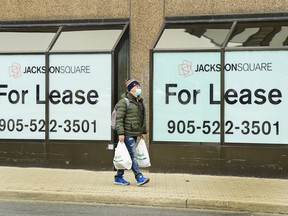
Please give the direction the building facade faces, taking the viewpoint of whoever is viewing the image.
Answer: facing the viewer

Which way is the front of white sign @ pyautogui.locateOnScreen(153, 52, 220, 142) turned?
toward the camera

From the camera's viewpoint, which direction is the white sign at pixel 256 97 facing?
toward the camera

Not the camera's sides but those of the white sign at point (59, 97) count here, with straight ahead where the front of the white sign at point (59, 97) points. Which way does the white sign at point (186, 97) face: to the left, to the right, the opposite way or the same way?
the same way

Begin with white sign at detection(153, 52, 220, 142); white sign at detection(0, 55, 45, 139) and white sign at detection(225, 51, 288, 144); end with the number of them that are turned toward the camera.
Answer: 3

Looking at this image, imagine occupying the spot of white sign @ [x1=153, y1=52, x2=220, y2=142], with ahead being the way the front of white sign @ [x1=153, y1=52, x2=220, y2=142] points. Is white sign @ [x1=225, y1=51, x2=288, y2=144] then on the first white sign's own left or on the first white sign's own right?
on the first white sign's own left

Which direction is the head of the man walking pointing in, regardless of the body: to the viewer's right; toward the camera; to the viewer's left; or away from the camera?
to the viewer's right

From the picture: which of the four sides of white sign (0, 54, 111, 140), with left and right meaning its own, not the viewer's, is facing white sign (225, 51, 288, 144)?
left

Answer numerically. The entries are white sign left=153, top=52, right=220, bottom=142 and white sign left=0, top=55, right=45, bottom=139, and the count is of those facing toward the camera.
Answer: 2

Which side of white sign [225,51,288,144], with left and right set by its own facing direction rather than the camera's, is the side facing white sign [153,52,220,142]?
right

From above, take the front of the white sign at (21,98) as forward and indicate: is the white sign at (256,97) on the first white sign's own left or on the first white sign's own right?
on the first white sign's own left

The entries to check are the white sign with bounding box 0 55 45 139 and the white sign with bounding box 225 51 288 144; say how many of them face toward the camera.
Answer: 2

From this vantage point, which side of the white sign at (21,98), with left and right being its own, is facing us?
front
